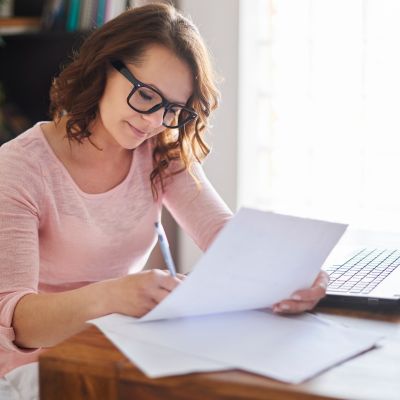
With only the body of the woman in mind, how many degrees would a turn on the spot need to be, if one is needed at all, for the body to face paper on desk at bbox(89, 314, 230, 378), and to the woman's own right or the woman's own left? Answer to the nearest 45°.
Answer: approximately 45° to the woman's own right

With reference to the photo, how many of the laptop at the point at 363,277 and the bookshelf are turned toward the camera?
1

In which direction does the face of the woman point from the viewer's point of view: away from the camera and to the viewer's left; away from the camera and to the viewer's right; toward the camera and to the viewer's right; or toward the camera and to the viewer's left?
toward the camera and to the viewer's right

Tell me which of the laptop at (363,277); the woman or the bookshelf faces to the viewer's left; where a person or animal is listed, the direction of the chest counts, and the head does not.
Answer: the laptop

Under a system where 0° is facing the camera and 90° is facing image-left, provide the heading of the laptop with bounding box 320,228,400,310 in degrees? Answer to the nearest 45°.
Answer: approximately 90°

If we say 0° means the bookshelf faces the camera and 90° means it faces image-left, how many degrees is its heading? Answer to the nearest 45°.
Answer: approximately 0°

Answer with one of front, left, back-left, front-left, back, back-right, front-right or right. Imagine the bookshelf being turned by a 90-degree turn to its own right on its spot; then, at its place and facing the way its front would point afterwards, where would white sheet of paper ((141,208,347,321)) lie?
left

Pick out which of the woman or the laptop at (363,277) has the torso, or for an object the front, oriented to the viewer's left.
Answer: the laptop

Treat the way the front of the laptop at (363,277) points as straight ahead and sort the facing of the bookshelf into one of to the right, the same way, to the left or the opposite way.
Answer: to the left

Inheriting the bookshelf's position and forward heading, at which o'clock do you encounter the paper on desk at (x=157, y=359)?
The paper on desk is roughly at 12 o'clock from the bookshelf.

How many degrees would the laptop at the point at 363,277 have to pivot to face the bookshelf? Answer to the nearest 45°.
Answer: approximately 45° to its right
